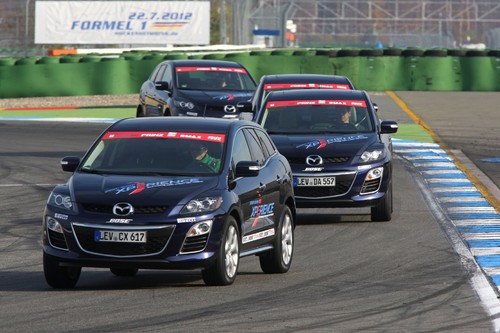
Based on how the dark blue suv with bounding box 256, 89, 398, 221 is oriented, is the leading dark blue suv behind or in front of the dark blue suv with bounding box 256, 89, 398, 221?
in front

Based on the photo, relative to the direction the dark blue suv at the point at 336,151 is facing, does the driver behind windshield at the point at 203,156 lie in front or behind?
in front

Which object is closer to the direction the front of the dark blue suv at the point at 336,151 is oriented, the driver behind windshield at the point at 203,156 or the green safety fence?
the driver behind windshield

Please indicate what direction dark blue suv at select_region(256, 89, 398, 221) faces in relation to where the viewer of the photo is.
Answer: facing the viewer

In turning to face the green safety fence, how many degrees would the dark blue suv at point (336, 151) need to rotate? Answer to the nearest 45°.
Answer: approximately 180°
